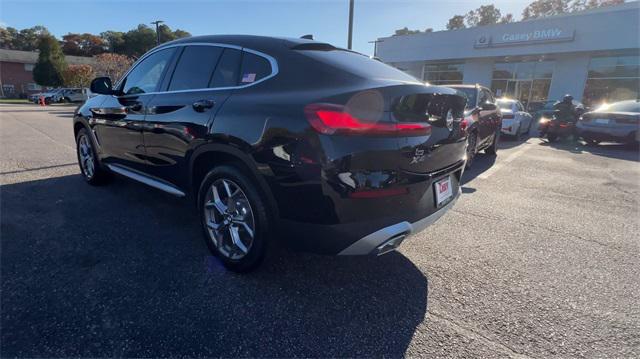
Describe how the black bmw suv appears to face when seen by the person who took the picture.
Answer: facing away from the viewer and to the left of the viewer

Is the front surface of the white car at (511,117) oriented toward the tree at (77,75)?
no

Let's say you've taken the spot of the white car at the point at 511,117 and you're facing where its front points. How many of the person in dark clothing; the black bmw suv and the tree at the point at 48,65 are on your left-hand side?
1

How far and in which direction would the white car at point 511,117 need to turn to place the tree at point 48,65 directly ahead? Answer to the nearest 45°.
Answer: approximately 135° to its right

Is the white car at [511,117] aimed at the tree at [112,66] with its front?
no

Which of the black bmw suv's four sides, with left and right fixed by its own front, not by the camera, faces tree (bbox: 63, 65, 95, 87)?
front

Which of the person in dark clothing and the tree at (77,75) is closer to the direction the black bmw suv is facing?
the tree

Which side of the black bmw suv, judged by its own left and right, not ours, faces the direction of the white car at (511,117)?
right

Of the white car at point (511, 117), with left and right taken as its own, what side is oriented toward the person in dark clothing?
right

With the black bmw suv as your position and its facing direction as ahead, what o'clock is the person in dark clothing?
The person in dark clothing is roughly at 3 o'clock from the black bmw suv.

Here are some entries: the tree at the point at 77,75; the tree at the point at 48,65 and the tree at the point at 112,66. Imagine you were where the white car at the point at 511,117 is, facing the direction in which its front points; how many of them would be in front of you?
0
